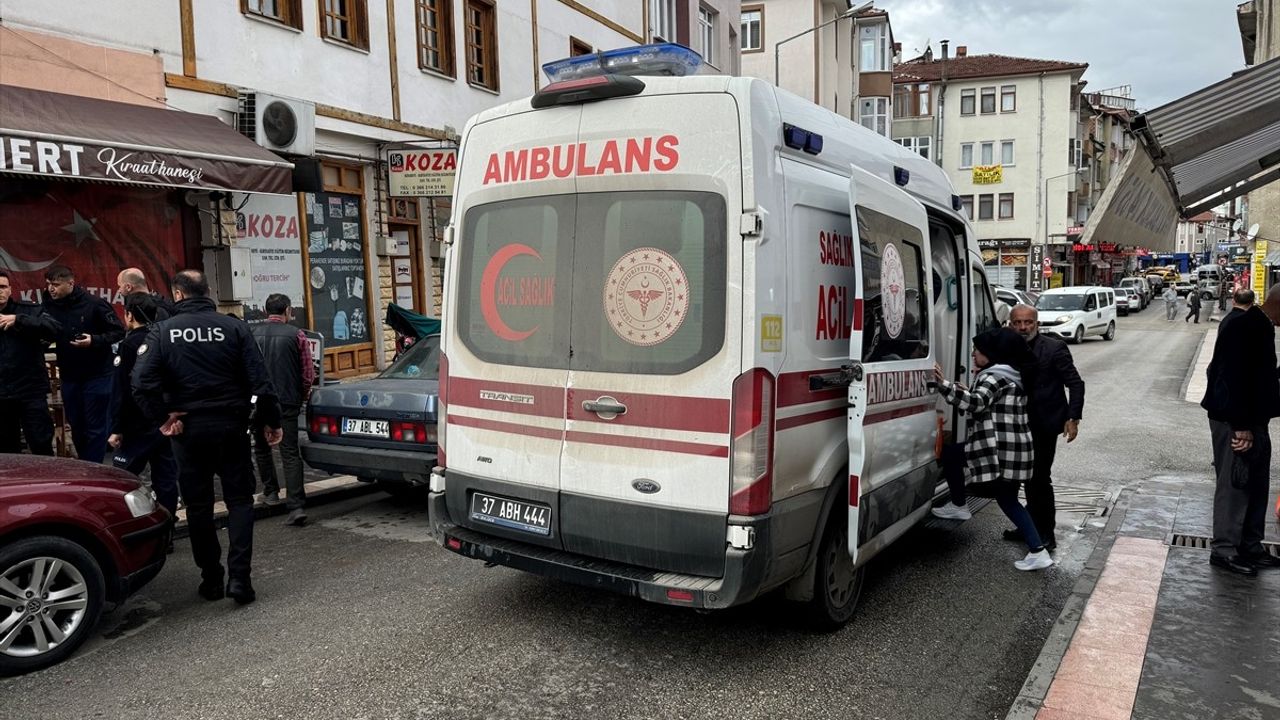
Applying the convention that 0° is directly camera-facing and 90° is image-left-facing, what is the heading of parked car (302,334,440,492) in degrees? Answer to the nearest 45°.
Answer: approximately 225°

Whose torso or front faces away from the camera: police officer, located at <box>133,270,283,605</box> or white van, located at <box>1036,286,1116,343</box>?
the police officer

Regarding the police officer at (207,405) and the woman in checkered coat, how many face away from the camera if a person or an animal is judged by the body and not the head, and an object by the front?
1

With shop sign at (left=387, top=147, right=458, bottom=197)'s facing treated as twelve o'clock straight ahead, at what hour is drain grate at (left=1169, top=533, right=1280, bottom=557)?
The drain grate is roughly at 11 o'clock from the shop sign.

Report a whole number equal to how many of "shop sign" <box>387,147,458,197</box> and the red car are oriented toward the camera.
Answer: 1

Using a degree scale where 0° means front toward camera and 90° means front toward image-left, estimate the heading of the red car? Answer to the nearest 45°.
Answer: approximately 270°

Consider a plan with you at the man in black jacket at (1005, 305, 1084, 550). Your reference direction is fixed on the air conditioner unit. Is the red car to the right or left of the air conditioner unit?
left

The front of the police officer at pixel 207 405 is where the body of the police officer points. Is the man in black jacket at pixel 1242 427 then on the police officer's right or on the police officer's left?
on the police officer's right

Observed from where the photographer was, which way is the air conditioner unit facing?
facing the viewer and to the right of the viewer

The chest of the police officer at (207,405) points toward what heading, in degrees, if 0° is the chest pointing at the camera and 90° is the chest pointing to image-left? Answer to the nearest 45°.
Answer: approximately 180°

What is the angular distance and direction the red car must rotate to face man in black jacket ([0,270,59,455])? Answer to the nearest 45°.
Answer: approximately 90° to its left

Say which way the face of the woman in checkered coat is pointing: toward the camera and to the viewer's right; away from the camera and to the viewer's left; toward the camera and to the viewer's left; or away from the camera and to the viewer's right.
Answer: away from the camera and to the viewer's left

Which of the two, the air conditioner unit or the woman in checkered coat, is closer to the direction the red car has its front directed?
the woman in checkered coat

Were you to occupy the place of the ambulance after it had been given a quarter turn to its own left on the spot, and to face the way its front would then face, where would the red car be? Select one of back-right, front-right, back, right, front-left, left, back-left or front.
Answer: front-left
